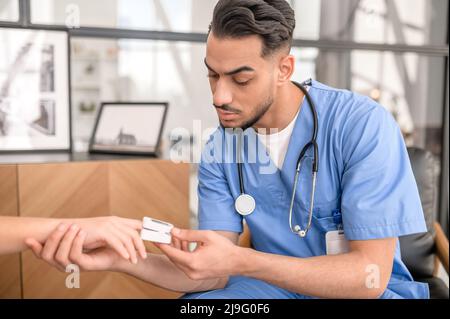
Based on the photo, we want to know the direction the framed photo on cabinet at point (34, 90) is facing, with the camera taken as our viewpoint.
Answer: facing the viewer

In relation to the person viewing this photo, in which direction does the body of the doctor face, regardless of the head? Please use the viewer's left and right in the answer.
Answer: facing the viewer and to the left of the viewer

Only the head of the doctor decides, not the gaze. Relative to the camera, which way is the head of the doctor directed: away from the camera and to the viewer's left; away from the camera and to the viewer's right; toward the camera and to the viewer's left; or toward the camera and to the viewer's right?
toward the camera and to the viewer's left

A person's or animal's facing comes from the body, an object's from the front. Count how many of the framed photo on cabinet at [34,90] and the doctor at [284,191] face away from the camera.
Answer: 0

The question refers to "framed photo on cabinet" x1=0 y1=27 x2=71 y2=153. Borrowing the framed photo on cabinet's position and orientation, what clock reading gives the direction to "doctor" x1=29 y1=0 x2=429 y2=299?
The doctor is roughly at 11 o'clock from the framed photo on cabinet.

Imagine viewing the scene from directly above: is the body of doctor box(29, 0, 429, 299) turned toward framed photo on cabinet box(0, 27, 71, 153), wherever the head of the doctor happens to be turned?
no
